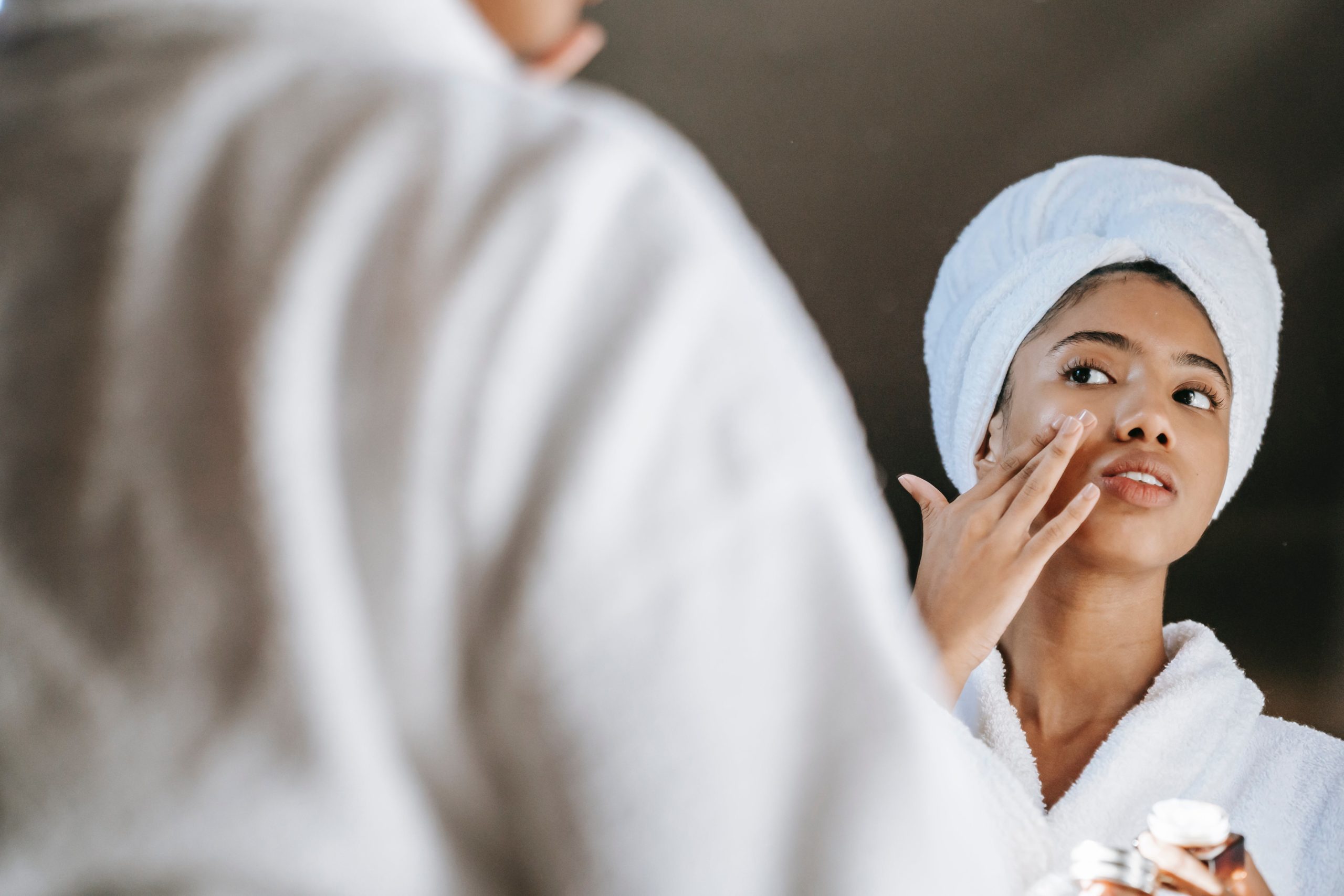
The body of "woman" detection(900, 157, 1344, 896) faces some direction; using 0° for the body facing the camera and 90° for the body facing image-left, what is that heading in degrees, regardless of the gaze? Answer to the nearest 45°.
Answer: approximately 0°
